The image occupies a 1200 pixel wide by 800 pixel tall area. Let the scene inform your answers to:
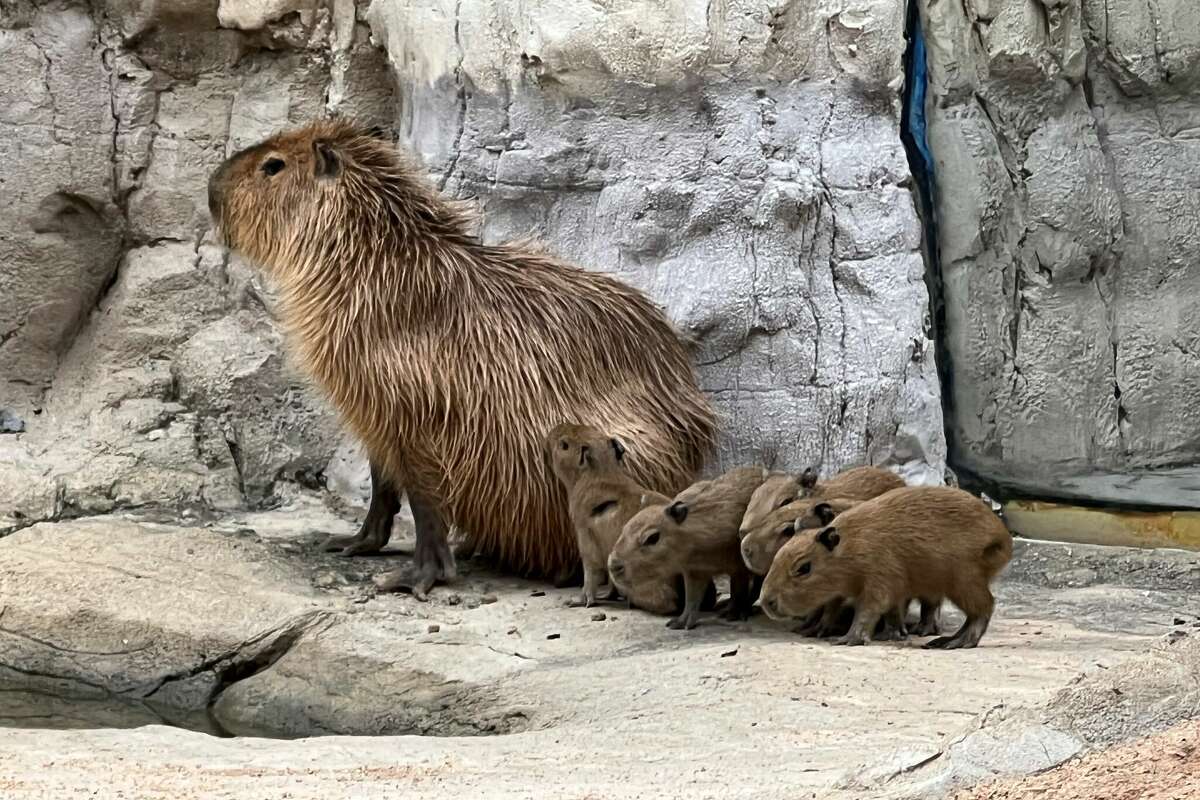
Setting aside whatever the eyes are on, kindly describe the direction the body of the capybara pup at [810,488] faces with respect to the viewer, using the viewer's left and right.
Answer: facing to the left of the viewer

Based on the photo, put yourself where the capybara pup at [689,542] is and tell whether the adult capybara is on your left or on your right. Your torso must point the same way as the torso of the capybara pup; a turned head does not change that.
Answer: on your right

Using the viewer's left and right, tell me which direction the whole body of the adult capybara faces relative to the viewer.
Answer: facing to the left of the viewer

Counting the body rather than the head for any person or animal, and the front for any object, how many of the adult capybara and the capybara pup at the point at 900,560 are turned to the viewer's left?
2

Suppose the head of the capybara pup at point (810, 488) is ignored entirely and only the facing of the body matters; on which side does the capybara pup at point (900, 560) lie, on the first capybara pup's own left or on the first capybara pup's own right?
on the first capybara pup's own left

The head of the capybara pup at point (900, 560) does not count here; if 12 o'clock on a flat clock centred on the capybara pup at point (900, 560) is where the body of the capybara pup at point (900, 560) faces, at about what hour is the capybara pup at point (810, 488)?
the capybara pup at point (810, 488) is roughly at 2 o'clock from the capybara pup at point (900, 560).

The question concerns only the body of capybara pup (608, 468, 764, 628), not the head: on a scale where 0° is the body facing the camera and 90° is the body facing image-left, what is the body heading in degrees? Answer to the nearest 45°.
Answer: approximately 45°

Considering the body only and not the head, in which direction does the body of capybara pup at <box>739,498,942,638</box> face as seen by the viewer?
to the viewer's left
